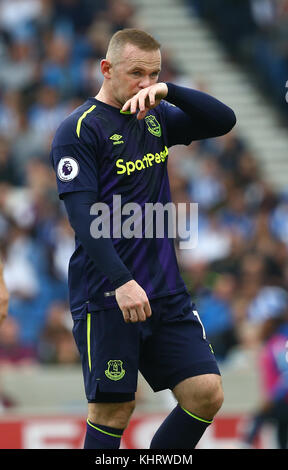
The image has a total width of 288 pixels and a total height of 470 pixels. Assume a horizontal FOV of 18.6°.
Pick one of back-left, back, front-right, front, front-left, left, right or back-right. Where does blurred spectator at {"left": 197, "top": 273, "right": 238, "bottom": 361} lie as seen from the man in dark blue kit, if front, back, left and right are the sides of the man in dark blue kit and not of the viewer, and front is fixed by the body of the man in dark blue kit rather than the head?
back-left

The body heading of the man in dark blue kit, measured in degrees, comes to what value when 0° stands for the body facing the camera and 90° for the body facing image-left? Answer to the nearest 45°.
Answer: approximately 315°

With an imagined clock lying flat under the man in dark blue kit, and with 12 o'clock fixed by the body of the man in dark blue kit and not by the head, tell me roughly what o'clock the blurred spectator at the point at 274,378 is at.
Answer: The blurred spectator is roughly at 8 o'clock from the man in dark blue kit.

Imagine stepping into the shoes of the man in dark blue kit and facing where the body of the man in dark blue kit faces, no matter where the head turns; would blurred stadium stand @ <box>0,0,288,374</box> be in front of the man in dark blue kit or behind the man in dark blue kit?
behind

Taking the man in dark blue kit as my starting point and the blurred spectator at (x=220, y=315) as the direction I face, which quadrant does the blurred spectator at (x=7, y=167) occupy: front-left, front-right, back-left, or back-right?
front-left
